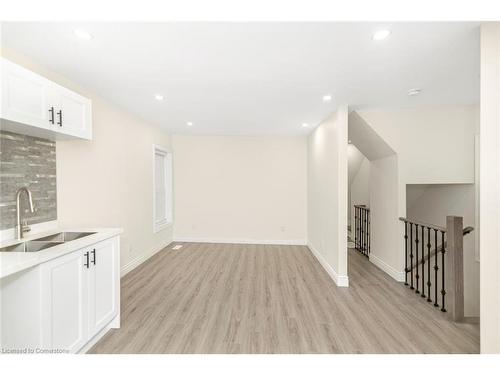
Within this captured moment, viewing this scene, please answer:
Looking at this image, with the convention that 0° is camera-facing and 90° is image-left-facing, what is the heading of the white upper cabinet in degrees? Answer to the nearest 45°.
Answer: approximately 315°

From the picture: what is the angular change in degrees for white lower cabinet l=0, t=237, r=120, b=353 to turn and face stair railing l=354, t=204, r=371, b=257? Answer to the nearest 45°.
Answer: approximately 45° to its left

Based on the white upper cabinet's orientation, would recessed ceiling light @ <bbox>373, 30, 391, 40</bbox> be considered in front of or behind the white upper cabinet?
in front

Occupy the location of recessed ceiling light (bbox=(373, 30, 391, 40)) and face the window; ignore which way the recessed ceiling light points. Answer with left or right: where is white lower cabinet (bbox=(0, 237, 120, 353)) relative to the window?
left

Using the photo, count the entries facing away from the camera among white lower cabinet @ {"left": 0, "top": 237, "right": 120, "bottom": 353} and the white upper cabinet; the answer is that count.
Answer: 0

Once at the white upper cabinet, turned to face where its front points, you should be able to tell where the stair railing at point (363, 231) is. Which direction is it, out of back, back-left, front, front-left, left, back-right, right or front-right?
front-left

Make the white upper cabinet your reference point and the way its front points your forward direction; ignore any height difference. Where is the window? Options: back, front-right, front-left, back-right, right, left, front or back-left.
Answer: left

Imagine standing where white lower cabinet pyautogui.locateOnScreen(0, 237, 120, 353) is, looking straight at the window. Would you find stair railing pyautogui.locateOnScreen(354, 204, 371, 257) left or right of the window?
right

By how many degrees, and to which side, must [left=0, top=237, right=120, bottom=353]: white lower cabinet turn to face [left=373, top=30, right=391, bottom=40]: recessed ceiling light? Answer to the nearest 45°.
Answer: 0° — it already faces it

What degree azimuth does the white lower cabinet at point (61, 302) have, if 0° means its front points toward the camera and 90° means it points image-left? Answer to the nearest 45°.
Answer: approximately 315°

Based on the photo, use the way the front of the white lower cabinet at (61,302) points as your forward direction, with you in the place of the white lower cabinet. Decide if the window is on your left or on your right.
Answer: on your left

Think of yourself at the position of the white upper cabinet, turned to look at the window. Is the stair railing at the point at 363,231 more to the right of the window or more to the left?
right
